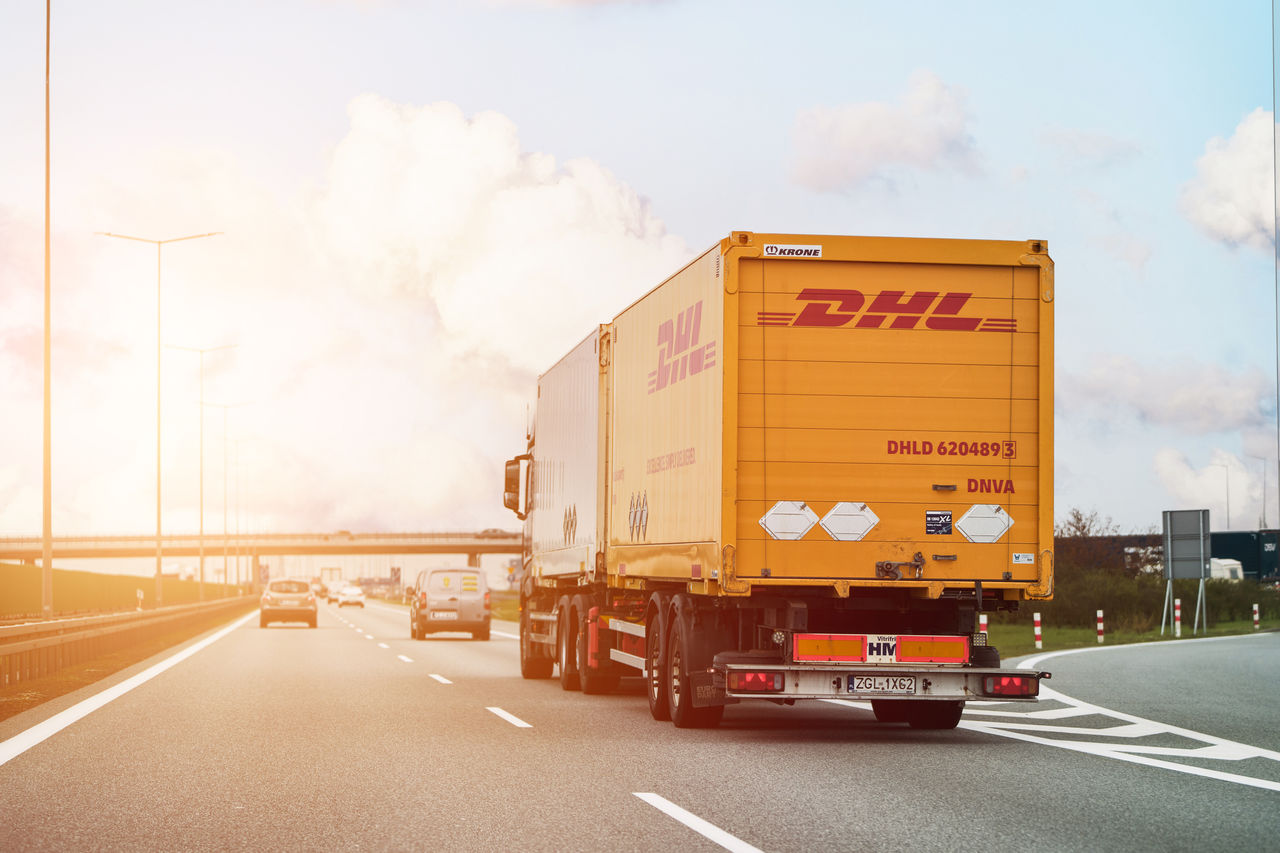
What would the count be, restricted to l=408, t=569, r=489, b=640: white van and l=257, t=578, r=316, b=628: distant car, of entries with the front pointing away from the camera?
2

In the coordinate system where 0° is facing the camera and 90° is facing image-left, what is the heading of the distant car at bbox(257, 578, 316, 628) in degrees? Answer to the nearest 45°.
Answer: approximately 180°

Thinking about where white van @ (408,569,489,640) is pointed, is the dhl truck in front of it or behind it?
behind

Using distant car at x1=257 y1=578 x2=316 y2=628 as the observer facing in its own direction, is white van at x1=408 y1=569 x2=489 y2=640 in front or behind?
behind

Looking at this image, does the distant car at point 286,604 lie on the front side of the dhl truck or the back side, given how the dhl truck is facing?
on the front side

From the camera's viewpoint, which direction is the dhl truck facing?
away from the camera

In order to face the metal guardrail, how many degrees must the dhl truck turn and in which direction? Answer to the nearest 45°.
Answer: approximately 45° to its left

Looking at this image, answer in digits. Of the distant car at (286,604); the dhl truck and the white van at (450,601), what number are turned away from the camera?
3

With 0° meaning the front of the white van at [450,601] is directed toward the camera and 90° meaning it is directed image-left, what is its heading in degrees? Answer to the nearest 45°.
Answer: approximately 180°
